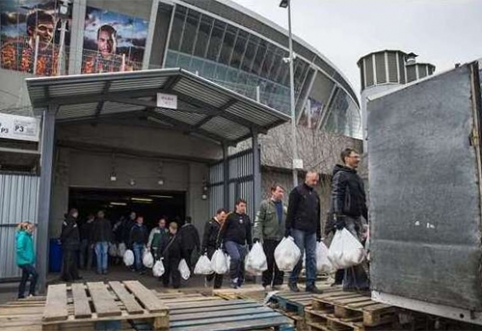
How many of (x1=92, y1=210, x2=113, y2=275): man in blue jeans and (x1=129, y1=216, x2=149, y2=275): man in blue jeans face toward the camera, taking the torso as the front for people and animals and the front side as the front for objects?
2

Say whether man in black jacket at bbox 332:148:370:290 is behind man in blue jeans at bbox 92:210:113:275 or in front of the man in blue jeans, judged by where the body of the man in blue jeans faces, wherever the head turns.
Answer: in front

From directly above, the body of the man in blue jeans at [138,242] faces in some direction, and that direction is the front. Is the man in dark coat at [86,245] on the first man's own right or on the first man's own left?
on the first man's own right

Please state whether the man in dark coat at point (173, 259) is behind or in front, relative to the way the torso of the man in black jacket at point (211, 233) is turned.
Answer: behind

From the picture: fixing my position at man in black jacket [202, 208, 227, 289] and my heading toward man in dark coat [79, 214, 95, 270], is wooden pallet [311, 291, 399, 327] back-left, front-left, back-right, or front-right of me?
back-left

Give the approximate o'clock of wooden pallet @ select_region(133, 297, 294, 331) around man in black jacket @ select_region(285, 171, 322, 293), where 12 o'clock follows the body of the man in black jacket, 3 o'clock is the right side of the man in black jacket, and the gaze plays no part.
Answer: The wooden pallet is roughly at 2 o'clock from the man in black jacket.

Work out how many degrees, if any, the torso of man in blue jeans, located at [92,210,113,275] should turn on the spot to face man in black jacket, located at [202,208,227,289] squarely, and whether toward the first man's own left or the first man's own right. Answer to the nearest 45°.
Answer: approximately 45° to the first man's own left

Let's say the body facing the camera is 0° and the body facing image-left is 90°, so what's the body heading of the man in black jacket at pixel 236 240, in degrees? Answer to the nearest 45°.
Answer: approximately 315°

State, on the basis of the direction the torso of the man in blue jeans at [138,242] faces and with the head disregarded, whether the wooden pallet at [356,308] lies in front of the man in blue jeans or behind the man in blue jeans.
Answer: in front

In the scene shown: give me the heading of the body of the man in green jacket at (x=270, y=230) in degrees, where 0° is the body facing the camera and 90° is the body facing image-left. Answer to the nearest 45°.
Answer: approximately 315°

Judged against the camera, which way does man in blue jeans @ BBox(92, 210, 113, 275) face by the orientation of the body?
toward the camera
